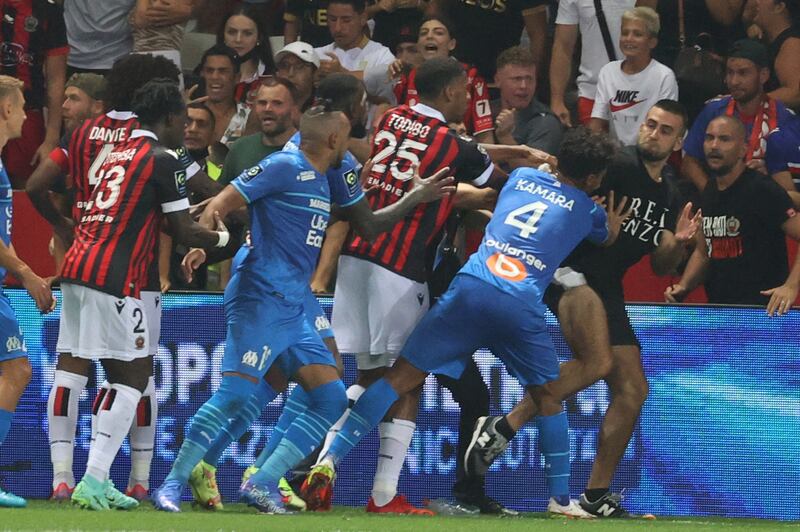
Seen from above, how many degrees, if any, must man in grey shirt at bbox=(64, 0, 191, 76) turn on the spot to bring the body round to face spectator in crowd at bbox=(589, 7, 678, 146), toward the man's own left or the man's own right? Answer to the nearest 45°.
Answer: approximately 45° to the man's own left

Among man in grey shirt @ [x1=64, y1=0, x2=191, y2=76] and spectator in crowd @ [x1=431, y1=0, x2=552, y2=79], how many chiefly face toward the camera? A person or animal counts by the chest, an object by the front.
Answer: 2

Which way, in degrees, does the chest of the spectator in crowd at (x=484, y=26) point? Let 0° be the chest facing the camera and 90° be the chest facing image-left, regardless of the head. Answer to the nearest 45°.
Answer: approximately 0°

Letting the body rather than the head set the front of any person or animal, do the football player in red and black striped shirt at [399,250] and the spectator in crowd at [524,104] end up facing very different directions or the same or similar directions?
very different directions

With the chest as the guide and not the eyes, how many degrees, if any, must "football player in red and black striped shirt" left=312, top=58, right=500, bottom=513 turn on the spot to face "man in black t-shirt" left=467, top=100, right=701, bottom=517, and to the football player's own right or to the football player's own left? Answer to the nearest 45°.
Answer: approximately 45° to the football player's own right

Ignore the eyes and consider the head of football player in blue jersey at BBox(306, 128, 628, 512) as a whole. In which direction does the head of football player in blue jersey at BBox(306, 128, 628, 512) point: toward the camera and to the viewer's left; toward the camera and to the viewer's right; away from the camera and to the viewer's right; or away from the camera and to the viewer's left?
away from the camera and to the viewer's right

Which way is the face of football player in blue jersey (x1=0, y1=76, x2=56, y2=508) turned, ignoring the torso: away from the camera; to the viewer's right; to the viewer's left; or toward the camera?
to the viewer's right

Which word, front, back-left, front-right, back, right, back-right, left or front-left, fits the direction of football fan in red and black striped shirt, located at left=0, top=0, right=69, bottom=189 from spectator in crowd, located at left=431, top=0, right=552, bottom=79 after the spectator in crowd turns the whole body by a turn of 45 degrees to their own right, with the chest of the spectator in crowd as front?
front-right

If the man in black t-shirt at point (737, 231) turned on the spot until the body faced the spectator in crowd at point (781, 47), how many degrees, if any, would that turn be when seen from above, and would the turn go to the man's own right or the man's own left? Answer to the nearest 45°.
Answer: approximately 135° to the man's own right

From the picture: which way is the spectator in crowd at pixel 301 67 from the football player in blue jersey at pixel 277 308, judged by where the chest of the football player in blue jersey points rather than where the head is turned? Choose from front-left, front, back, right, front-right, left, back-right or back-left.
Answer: back-left

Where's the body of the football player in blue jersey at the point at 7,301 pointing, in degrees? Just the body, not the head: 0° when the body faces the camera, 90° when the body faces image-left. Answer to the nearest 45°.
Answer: approximately 270°
